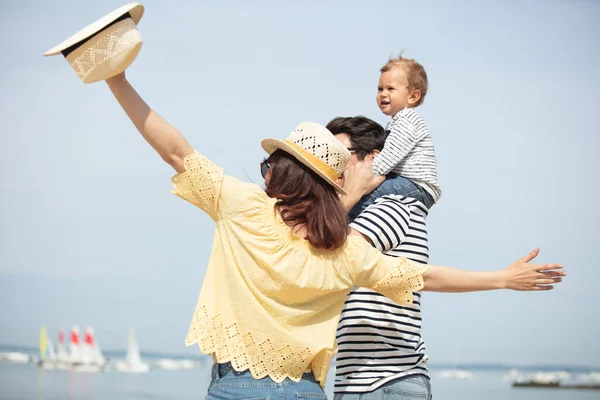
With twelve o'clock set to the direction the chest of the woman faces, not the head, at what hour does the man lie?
The man is roughly at 1 o'clock from the woman.

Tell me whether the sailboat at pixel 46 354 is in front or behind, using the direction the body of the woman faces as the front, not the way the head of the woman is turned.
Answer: in front

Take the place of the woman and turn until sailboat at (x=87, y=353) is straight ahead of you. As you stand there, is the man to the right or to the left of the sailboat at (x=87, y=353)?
right

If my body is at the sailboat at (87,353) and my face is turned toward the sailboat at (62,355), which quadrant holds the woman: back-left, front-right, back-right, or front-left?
back-left

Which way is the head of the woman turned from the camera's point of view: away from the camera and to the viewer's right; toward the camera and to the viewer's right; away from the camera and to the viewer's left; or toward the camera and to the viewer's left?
away from the camera and to the viewer's left

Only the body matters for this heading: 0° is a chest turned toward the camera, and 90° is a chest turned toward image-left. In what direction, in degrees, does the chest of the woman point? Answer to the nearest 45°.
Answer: approximately 180°
